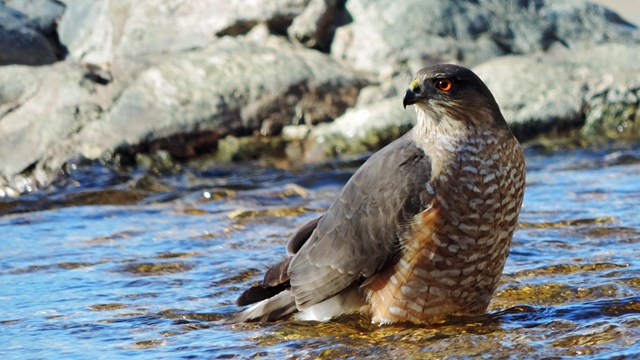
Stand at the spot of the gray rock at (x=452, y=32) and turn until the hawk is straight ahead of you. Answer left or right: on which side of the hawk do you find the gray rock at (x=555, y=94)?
left

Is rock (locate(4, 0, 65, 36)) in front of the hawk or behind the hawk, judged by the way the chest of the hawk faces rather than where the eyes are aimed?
behind

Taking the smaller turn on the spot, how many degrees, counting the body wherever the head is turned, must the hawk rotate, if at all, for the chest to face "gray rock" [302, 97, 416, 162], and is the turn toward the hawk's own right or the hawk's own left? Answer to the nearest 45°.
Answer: approximately 135° to the hawk's own left

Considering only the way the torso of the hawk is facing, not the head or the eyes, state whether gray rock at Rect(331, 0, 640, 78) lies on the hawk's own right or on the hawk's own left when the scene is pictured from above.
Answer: on the hawk's own left

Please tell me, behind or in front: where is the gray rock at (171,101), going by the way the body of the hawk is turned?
behind

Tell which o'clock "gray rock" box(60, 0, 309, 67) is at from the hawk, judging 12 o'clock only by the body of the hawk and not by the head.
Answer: The gray rock is roughly at 7 o'clock from the hawk.

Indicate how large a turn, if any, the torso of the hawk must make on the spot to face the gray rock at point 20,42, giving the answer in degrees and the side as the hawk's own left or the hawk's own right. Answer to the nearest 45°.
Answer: approximately 180°

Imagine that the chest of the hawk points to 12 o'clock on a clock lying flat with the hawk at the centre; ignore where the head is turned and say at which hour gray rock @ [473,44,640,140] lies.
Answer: The gray rock is roughly at 8 o'clock from the hawk.

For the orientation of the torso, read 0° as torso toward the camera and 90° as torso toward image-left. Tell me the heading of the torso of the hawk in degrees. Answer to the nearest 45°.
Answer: approximately 315°
